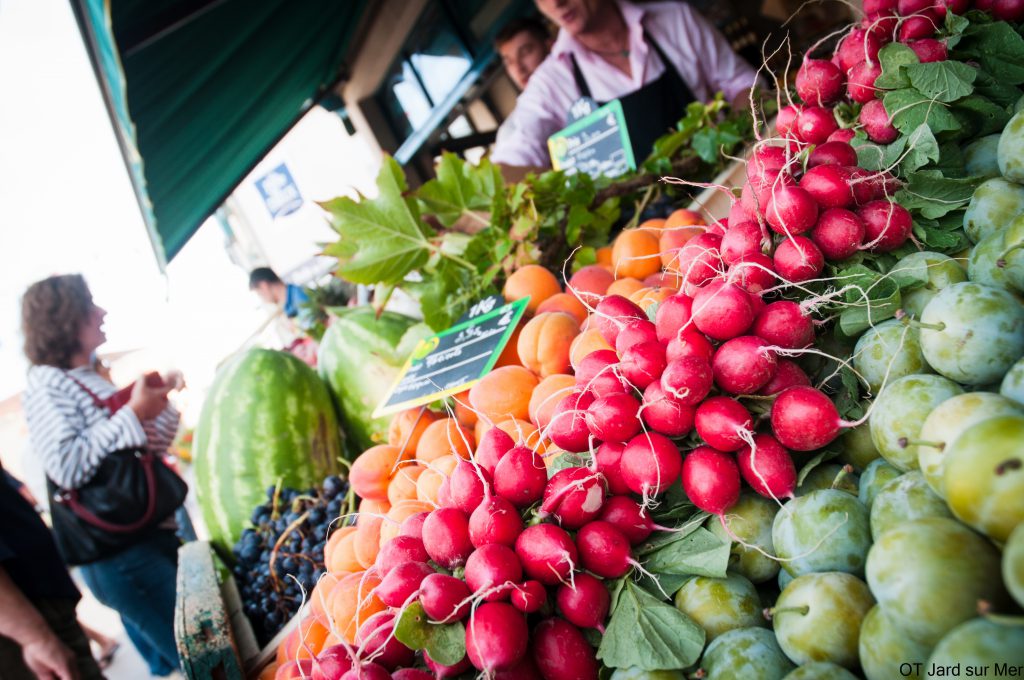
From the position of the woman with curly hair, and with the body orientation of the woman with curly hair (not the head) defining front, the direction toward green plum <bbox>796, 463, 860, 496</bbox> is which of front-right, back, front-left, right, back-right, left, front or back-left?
right

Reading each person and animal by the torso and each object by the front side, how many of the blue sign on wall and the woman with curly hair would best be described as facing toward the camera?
1

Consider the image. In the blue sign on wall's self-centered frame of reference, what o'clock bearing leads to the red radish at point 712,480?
The red radish is roughly at 12 o'clock from the blue sign on wall.

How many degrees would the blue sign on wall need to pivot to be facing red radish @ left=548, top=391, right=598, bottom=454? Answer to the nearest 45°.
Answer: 0° — it already faces it

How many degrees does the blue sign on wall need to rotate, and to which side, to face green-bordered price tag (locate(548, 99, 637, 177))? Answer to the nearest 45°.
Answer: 0° — it already faces it

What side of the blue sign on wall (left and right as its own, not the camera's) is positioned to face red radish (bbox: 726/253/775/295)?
front

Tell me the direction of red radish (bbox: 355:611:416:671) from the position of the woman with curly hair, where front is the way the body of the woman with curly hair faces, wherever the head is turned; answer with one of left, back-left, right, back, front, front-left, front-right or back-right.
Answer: right

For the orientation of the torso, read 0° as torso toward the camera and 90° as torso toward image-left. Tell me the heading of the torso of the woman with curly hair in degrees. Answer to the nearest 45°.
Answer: approximately 270°

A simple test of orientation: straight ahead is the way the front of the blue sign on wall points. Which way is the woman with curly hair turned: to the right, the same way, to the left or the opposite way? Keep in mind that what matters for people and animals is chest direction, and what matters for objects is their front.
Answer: to the left

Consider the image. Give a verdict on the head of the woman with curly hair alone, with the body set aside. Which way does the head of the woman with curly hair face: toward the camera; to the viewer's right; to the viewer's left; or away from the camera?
to the viewer's right

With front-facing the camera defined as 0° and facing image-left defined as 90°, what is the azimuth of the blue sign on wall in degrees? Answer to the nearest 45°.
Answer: approximately 0°
